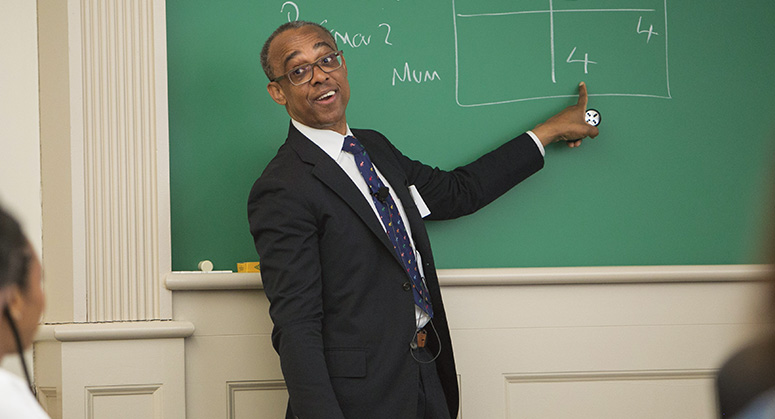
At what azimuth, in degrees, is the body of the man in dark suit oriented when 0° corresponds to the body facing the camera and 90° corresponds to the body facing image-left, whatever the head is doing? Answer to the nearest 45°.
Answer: approximately 315°

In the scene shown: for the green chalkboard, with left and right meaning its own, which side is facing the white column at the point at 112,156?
right

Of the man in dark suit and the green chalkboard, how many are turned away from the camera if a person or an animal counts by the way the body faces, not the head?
0

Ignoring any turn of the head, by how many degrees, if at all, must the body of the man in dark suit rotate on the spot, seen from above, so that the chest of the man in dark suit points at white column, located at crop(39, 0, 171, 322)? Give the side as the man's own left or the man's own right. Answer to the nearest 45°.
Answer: approximately 135° to the man's own right

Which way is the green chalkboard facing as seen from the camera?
toward the camera
